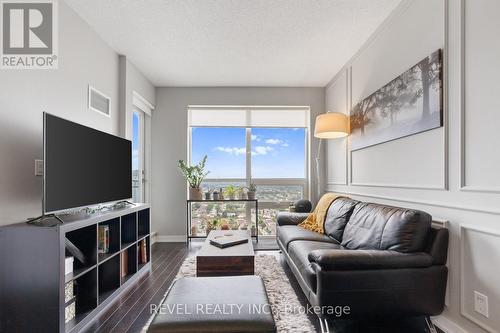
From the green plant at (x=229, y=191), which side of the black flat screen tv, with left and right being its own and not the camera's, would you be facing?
left

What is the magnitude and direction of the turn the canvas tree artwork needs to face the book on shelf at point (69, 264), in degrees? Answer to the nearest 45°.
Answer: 0° — it already faces it

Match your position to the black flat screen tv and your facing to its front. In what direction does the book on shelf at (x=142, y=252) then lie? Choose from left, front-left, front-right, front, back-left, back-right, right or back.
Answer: left

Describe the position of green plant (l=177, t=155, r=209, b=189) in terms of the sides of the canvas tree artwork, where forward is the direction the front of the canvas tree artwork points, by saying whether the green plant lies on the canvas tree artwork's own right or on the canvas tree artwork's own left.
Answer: on the canvas tree artwork's own right

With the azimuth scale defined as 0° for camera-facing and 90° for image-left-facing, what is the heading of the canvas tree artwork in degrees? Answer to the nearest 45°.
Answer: approximately 45°

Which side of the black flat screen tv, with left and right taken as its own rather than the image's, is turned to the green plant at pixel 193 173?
left

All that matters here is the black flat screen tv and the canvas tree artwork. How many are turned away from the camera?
0

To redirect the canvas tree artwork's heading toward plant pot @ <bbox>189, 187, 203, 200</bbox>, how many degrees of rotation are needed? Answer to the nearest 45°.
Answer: approximately 45° to its right

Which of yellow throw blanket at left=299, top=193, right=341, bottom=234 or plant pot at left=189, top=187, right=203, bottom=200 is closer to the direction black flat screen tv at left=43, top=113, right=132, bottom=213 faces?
the yellow throw blanket

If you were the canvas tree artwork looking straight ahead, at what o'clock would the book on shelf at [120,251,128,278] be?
The book on shelf is roughly at 1 o'clock from the canvas tree artwork.

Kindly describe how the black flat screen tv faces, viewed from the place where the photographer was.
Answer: facing the viewer and to the right of the viewer
